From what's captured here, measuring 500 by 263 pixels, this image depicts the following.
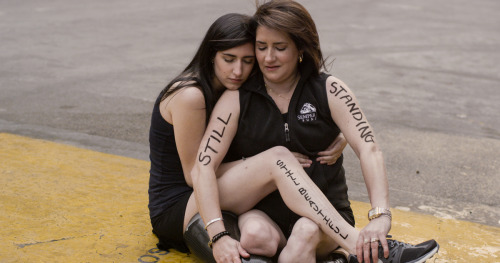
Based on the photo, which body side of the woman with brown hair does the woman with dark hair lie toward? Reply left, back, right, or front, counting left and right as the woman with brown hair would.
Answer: right

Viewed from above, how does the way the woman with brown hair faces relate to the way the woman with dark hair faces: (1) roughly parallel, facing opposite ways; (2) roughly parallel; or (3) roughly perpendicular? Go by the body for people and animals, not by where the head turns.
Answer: roughly perpendicular

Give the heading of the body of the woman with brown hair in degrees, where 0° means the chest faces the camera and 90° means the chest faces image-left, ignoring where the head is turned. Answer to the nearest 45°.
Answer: approximately 0°

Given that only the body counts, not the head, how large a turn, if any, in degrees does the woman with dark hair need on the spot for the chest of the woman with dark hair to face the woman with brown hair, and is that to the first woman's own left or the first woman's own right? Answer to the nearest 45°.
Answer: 0° — they already face them

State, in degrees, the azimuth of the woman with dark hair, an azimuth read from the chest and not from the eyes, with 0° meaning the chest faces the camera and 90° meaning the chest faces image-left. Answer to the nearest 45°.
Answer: approximately 270°

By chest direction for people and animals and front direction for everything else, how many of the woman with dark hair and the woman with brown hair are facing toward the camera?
1
